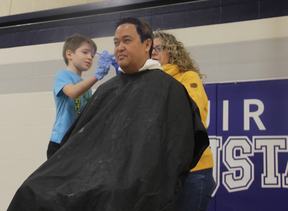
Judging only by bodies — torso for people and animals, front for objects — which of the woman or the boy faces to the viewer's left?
the woman

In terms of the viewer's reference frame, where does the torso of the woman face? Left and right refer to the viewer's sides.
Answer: facing to the left of the viewer

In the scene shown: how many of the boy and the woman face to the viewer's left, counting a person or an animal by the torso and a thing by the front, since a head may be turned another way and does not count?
1

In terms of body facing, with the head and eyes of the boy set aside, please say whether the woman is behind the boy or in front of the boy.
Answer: in front

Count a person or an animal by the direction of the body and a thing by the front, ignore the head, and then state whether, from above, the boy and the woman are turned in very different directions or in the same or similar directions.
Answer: very different directions

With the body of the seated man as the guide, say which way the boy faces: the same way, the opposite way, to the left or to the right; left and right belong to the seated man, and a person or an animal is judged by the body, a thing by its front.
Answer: to the left

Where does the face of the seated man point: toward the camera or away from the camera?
toward the camera
